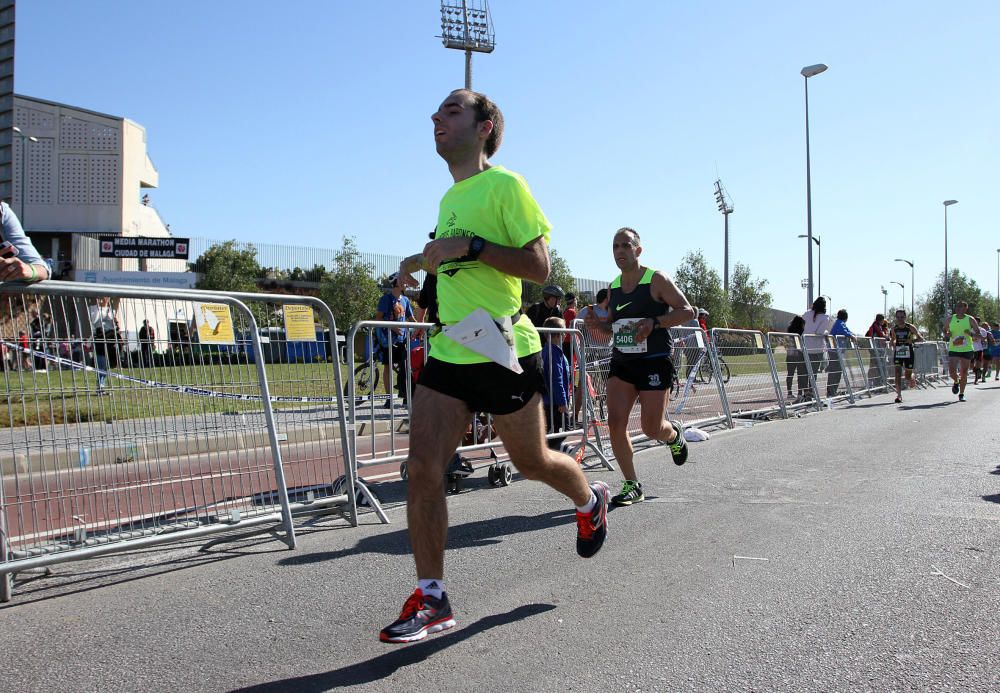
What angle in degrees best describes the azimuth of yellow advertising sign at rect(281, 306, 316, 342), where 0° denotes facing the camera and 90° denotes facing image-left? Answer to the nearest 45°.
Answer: approximately 0°

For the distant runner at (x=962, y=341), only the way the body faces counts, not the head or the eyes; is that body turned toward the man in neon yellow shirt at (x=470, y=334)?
yes

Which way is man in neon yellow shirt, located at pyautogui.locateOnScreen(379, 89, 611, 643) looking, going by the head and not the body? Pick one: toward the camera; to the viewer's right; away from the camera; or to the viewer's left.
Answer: to the viewer's left

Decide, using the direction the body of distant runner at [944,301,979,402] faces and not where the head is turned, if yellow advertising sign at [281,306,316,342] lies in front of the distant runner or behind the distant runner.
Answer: in front

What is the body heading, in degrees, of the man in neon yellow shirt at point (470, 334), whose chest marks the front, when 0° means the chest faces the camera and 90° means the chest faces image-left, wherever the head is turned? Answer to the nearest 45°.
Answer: approximately 45°

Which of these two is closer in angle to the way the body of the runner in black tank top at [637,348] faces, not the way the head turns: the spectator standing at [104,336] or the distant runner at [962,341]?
the spectator standing

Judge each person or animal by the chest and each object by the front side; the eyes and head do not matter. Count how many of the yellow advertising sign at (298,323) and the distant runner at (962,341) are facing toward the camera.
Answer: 2

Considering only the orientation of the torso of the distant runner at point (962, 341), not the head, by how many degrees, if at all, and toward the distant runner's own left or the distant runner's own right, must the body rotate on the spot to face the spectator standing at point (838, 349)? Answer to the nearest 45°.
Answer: approximately 45° to the distant runner's own right

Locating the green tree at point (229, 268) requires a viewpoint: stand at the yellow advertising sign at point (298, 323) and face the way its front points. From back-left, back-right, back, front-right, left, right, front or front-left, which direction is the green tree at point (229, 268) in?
back

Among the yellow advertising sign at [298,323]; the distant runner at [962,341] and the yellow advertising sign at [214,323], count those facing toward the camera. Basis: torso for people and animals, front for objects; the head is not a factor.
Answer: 3

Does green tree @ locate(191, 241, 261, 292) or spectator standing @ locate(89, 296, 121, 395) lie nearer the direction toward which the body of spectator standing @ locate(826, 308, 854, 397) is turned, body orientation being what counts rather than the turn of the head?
the spectator standing

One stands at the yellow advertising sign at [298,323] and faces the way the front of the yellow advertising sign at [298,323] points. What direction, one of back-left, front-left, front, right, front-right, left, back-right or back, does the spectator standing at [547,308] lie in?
back-left

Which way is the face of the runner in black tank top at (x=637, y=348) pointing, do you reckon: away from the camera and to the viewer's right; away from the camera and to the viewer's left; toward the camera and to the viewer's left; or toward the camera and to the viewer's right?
toward the camera and to the viewer's left
